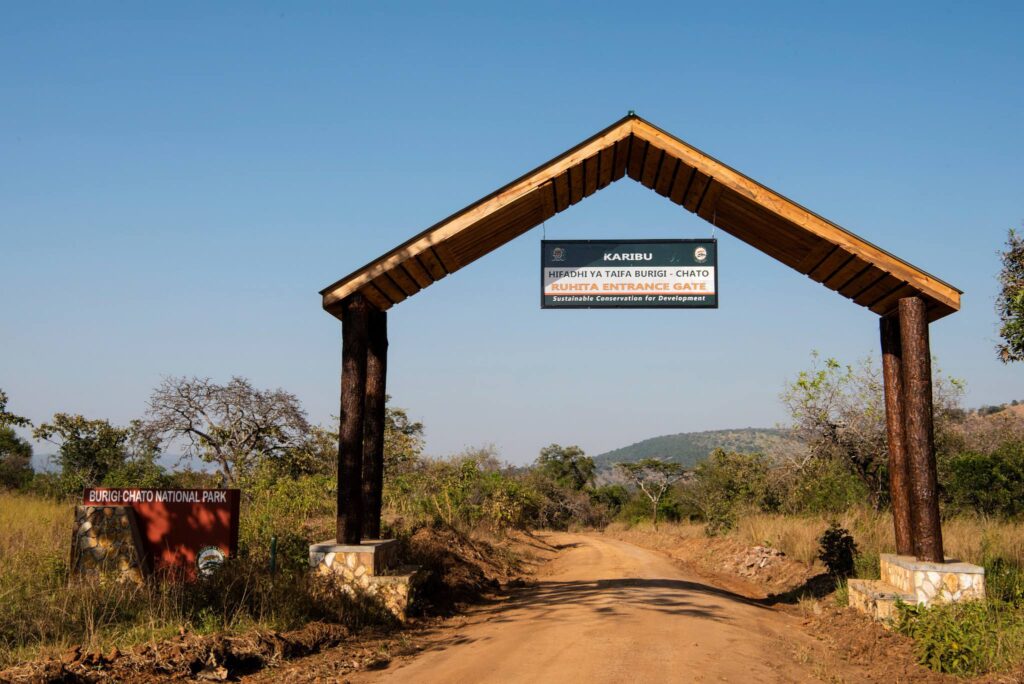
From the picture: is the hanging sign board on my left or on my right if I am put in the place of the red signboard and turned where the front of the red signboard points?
on my left

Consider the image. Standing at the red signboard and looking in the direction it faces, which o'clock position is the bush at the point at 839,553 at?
The bush is roughly at 9 o'clock from the red signboard.

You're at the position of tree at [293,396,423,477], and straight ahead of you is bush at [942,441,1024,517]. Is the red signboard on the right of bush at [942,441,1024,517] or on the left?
right

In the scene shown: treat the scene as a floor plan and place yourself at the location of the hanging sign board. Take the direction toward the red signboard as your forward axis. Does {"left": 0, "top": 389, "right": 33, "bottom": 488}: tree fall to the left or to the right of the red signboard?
right

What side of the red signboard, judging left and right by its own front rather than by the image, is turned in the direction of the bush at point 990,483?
left

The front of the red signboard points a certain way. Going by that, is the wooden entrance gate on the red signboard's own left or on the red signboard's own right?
on the red signboard's own left

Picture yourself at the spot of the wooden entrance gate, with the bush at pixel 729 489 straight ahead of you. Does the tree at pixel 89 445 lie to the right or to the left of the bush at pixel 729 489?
left

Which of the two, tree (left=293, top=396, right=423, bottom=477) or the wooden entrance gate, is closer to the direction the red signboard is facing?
the wooden entrance gate

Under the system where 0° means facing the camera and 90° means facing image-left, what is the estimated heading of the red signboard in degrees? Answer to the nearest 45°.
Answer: approximately 0°

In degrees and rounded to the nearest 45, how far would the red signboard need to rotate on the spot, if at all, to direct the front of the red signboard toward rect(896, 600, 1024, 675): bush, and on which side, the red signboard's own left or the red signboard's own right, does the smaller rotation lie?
approximately 45° to the red signboard's own left

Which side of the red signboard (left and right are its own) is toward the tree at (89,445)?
back

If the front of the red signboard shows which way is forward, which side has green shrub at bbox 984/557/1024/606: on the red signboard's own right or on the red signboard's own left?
on the red signboard's own left
